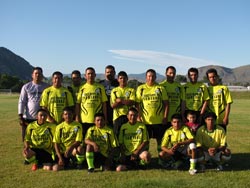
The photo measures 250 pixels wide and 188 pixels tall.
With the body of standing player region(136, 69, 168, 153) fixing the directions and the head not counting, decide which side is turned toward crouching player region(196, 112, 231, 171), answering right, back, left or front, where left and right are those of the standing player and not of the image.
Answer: left

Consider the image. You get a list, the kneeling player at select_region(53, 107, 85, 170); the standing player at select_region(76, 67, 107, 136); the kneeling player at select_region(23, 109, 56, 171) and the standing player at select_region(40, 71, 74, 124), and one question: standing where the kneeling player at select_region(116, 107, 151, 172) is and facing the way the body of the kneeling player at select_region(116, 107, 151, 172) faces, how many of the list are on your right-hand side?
4

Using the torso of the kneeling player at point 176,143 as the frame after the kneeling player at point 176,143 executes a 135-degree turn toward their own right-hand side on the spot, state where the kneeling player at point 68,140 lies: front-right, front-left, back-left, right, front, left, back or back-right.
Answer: front-left

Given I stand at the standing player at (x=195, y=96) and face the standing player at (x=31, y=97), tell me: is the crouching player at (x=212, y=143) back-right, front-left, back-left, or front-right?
back-left

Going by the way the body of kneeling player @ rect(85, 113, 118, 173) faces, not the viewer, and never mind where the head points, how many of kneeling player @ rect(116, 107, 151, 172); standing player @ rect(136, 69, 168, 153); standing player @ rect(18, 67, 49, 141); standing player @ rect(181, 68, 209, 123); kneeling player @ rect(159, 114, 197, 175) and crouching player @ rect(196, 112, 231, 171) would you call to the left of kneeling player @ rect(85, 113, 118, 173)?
5

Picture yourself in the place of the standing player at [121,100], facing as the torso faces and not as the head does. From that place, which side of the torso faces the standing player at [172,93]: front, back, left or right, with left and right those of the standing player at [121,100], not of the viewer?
left

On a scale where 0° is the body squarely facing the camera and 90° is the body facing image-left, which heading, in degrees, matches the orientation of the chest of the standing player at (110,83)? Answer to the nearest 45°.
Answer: approximately 0°

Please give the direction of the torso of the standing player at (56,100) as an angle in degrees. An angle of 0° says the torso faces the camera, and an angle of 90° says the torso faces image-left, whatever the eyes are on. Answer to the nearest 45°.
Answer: approximately 0°
